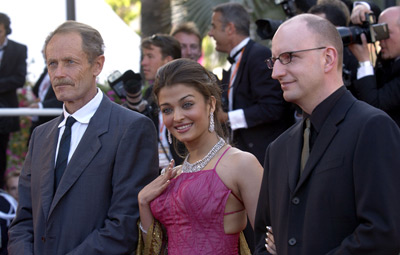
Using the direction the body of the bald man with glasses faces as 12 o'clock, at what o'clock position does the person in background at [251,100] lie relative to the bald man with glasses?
The person in background is roughly at 4 o'clock from the bald man with glasses.

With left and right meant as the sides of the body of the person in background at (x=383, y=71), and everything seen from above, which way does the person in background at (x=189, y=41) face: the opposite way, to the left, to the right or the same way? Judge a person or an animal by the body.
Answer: to the left

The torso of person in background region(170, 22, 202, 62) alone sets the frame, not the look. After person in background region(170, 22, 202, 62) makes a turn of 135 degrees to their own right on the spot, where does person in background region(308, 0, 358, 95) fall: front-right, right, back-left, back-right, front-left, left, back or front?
back

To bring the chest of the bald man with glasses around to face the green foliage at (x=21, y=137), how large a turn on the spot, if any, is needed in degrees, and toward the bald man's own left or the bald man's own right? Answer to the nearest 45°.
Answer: approximately 90° to the bald man's own right

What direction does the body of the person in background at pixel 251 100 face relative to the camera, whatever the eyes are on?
to the viewer's left

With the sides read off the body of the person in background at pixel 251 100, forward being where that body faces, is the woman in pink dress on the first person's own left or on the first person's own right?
on the first person's own left

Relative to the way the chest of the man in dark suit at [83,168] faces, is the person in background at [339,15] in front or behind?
behind

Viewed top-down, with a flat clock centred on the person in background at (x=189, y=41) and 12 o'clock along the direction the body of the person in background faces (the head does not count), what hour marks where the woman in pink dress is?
The woman in pink dress is roughly at 12 o'clock from the person in background.

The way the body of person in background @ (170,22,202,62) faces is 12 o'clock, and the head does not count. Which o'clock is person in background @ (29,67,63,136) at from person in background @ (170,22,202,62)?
person in background @ (29,67,63,136) is roughly at 3 o'clock from person in background @ (170,22,202,62).

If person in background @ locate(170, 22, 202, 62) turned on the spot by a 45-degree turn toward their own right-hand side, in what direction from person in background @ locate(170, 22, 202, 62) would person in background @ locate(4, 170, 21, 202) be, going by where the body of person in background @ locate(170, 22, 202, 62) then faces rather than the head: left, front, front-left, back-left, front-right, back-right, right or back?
front-right
